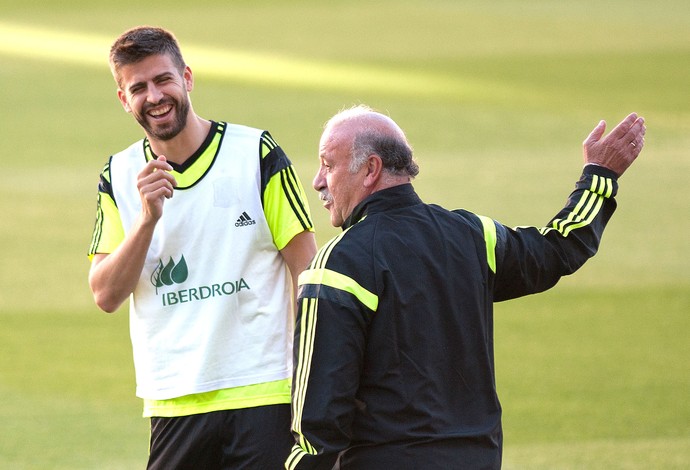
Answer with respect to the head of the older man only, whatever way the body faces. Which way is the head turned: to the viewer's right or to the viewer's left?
to the viewer's left

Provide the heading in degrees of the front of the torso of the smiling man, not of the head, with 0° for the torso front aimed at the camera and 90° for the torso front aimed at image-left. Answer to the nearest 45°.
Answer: approximately 0°
